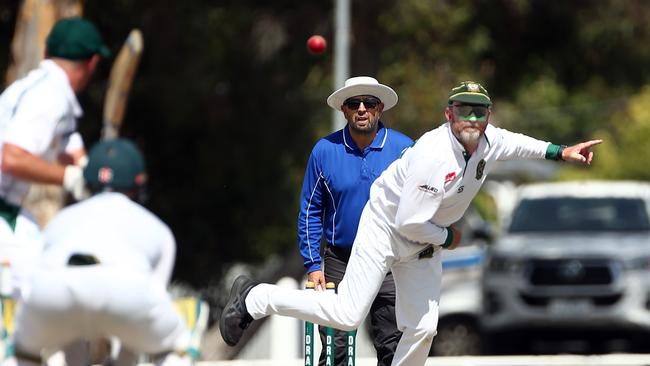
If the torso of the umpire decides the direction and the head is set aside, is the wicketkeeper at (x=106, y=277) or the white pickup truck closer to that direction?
the wicketkeeper

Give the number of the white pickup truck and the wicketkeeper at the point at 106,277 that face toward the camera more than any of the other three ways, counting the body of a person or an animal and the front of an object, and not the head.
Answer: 1

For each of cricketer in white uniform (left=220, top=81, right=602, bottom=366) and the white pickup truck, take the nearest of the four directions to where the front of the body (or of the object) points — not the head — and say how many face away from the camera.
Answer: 0

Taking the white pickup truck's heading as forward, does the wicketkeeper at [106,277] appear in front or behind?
in front

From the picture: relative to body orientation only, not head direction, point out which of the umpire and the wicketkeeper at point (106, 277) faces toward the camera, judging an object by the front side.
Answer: the umpire

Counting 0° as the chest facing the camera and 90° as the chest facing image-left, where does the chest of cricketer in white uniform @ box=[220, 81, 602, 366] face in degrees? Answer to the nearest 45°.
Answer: approximately 315°

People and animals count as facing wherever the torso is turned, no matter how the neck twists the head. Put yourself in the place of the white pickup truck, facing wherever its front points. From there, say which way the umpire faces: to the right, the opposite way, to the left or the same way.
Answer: the same way

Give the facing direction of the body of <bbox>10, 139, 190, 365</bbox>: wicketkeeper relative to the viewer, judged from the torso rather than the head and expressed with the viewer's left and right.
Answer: facing away from the viewer

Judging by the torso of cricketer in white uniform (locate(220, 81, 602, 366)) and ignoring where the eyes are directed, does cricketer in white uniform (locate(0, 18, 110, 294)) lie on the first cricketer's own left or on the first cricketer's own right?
on the first cricketer's own right

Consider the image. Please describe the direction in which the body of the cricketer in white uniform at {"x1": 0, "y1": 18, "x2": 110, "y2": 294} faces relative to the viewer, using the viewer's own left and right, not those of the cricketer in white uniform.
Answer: facing away from the viewer and to the right of the viewer

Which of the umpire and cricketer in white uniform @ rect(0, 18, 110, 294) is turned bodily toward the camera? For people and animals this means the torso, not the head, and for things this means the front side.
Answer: the umpire

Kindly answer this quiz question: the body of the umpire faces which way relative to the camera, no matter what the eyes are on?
toward the camera

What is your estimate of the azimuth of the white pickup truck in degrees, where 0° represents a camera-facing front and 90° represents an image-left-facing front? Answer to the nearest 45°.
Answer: approximately 0°

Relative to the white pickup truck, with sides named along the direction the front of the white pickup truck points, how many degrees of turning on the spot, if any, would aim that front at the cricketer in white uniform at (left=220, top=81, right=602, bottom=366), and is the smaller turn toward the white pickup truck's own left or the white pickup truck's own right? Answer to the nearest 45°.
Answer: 0° — it already faces them

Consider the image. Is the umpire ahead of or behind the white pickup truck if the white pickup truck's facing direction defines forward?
ahead
